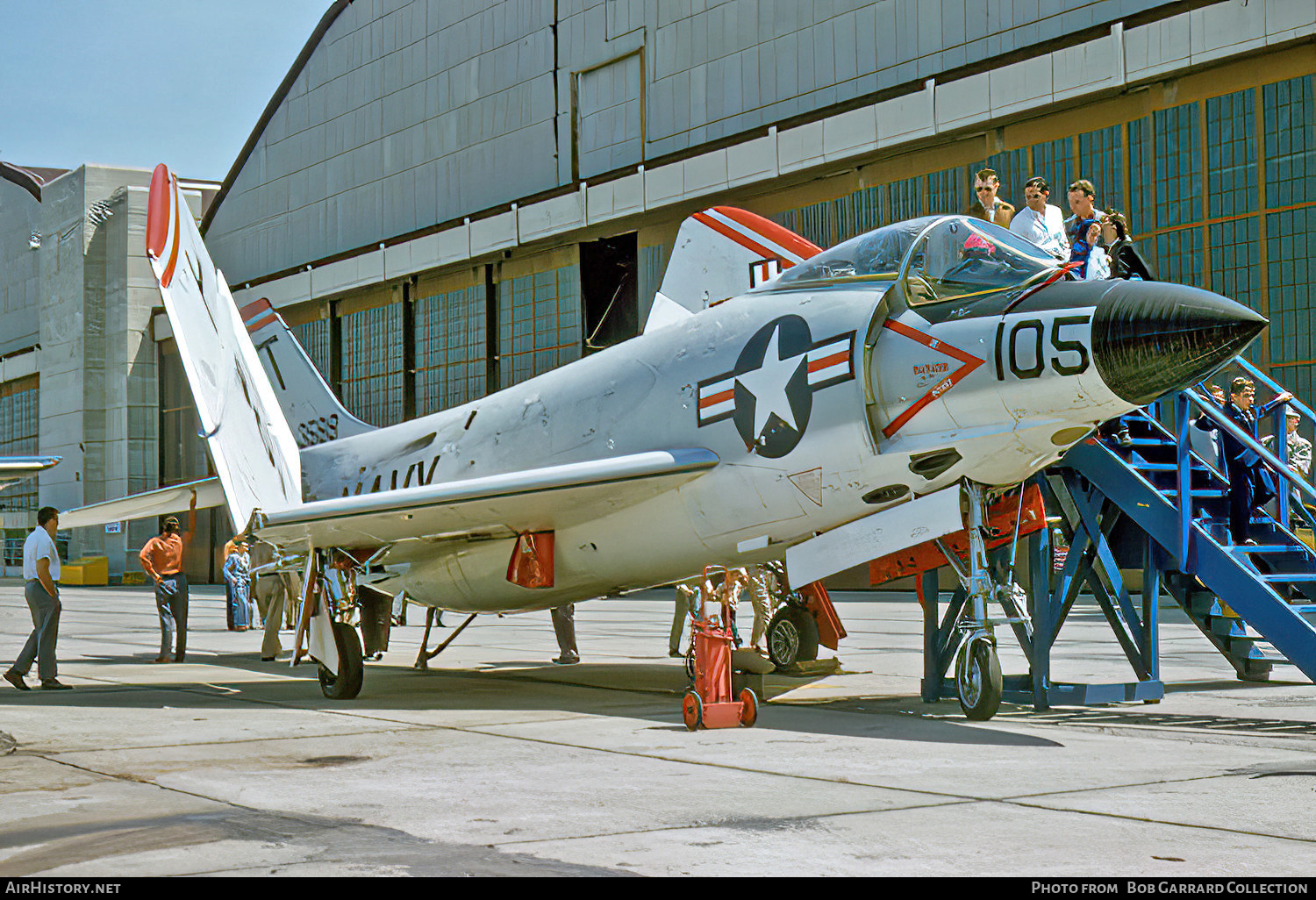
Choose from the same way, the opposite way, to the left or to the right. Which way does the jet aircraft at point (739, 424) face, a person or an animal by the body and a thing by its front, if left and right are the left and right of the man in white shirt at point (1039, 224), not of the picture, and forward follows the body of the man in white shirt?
to the left

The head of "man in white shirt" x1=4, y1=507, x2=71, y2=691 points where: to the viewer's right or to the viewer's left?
to the viewer's right

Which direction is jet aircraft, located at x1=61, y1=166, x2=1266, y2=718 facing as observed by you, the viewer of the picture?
facing the viewer and to the right of the viewer

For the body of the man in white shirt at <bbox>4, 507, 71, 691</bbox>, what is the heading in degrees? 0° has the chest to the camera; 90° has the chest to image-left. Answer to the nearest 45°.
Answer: approximately 270°

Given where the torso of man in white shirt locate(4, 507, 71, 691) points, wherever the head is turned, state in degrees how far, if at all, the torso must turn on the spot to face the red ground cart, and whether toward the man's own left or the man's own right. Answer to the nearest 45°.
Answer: approximately 45° to the man's own right

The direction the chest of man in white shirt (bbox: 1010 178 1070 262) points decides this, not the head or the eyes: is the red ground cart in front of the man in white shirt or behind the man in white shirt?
in front

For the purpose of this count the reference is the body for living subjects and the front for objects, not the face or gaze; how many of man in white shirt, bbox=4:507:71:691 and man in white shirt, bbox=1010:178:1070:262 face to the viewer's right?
1

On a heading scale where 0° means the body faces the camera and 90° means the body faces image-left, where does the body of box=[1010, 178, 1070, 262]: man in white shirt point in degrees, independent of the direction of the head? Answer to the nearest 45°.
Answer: approximately 45°

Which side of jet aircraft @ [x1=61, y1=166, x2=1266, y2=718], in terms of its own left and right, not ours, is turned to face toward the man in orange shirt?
back

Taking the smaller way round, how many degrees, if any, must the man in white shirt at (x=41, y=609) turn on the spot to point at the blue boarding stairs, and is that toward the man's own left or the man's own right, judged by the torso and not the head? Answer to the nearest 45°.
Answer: approximately 45° to the man's own right
